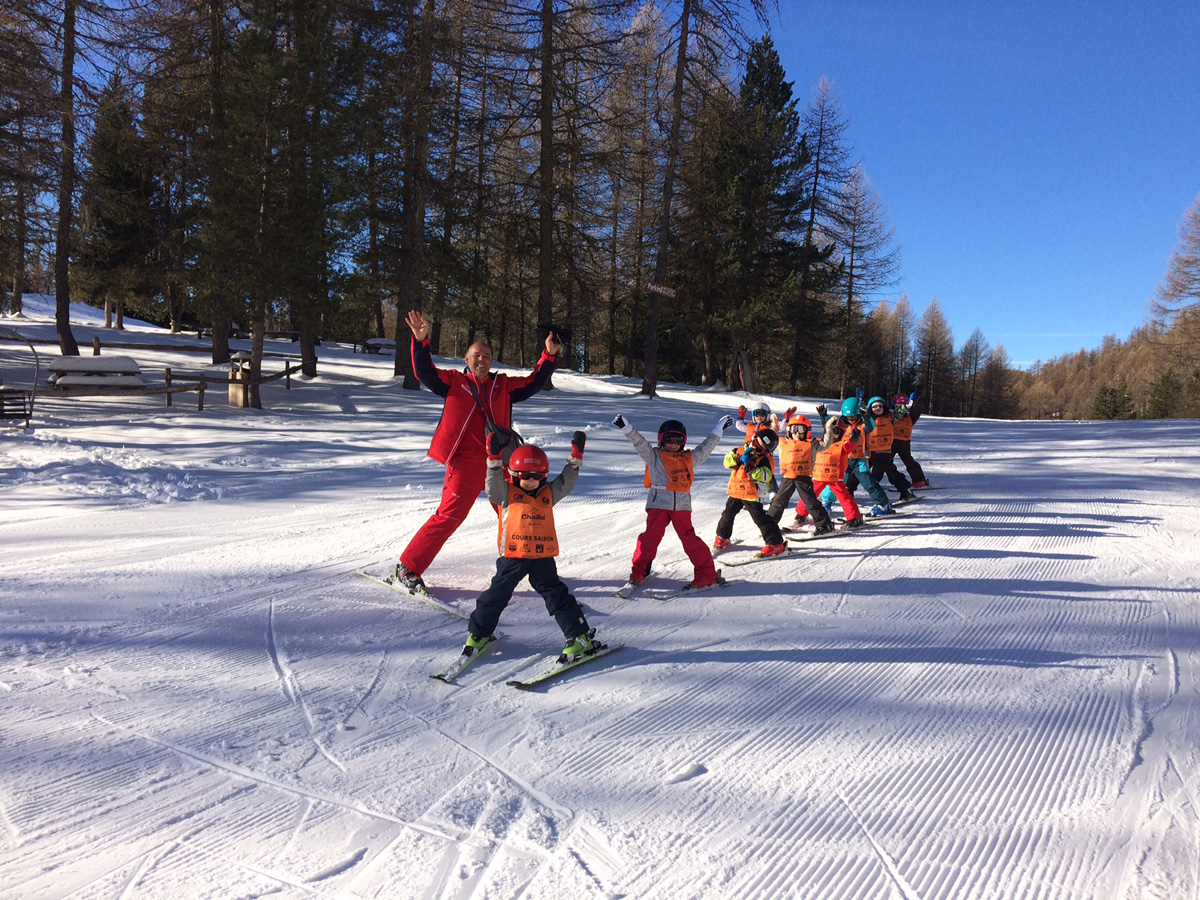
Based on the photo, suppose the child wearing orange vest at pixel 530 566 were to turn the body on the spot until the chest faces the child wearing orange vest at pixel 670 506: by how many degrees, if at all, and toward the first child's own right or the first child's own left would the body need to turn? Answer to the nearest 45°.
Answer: approximately 135° to the first child's own left

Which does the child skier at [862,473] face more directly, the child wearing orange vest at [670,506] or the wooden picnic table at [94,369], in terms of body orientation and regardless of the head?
the child wearing orange vest

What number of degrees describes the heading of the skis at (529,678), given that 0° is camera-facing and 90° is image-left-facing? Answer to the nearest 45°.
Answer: approximately 45°
